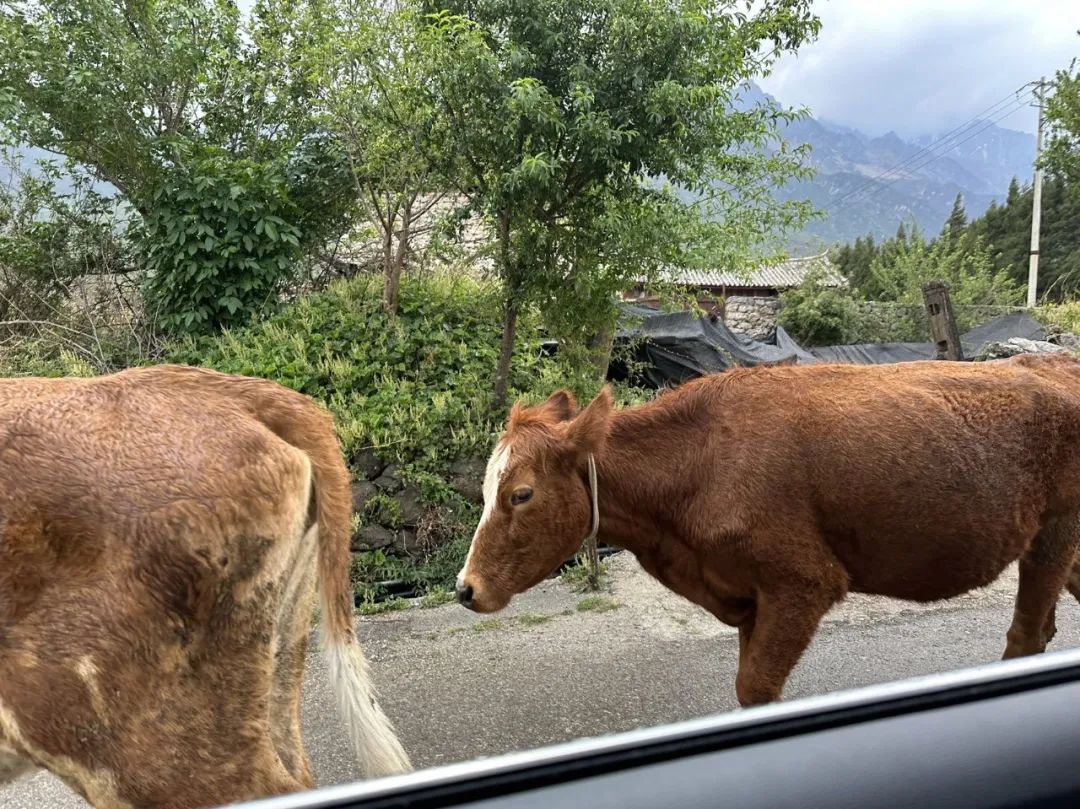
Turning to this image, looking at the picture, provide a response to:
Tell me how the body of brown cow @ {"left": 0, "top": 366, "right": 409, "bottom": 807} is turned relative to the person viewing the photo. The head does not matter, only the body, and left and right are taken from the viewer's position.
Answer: facing to the left of the viewer

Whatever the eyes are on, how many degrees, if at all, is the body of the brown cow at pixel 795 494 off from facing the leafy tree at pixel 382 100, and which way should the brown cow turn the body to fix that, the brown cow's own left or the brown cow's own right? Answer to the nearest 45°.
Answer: approximately 45° to the brown cow's own right

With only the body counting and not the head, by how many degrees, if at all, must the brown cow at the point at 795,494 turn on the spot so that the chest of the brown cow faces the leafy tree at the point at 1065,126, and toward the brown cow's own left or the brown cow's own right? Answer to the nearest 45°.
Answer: approximately 90° to the brown cow's own right

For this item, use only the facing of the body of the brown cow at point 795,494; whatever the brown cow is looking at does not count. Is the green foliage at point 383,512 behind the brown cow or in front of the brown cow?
in front

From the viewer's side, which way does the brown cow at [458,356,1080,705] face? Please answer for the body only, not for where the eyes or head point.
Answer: to the viewer's left

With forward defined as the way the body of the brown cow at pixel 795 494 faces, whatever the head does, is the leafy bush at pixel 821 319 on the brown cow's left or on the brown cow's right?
on the brown cow's right

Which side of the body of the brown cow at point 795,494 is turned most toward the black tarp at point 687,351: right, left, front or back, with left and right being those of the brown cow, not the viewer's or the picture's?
right

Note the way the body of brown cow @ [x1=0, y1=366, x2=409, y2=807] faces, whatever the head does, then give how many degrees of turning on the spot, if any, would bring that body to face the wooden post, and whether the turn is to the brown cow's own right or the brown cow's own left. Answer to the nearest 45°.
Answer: approximately 135° to the brown cow's own right

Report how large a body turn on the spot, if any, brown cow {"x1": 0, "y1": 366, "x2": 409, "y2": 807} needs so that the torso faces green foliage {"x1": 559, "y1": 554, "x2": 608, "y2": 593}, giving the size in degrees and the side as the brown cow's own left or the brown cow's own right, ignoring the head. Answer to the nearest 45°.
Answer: approximately 135° to the brown cow's own right
